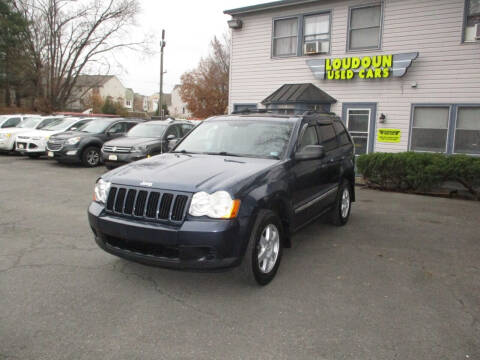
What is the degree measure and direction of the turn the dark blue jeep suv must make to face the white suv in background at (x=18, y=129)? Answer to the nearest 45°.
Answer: approximately 90° to its right

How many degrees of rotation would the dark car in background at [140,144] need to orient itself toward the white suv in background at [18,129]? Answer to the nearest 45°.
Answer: approximately 90° to its right

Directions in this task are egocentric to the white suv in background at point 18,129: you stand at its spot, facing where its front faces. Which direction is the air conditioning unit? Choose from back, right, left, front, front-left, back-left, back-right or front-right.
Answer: left

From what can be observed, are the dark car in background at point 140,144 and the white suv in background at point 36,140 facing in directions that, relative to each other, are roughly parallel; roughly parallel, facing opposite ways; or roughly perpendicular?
roughly parallel

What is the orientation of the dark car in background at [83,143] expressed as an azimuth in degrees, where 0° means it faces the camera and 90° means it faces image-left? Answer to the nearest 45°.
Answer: approximately 45°

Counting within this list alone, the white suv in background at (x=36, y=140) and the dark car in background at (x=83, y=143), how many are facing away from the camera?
0

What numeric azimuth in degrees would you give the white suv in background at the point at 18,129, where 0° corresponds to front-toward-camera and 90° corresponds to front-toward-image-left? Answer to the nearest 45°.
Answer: approximately 45°

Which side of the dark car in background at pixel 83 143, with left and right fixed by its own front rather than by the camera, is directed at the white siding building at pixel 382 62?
left

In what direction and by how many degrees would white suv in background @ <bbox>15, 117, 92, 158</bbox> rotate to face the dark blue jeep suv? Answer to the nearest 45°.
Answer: approximately 45° to its left

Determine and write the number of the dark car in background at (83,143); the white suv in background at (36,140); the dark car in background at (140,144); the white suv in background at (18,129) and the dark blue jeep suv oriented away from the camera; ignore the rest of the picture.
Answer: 0

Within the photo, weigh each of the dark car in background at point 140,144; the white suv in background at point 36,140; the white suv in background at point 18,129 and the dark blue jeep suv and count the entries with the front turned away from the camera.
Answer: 0

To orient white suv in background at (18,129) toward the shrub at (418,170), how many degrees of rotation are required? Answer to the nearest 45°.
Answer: approximately 90° to its left

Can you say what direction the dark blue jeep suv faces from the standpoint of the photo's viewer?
facing the viewer and to the left of the viewer

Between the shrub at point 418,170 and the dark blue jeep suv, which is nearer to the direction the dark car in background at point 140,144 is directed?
the dark blue jeep suv

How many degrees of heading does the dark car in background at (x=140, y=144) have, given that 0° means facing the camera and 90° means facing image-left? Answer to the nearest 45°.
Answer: approximately 45°

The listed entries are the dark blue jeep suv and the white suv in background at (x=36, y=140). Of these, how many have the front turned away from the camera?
0
